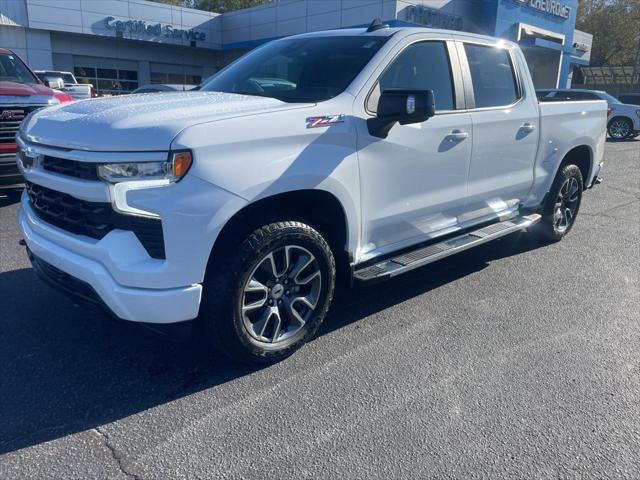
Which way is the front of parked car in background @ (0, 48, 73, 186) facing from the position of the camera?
facing the viewer and to the right of the viewer

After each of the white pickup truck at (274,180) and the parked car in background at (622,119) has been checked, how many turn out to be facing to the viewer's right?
1

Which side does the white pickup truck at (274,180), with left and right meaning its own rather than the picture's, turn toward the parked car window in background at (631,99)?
back

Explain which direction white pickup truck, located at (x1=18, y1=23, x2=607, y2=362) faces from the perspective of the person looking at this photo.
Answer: facing the viewer and to the left of the viewer

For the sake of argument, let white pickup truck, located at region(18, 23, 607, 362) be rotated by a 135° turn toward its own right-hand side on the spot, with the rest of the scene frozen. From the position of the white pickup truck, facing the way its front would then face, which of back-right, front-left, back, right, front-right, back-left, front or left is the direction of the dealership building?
front

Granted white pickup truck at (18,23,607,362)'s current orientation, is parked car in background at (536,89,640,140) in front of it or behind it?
behind

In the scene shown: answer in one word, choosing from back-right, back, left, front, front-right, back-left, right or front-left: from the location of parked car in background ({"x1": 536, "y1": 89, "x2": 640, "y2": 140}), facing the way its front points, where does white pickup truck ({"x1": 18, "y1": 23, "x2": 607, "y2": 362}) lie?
right

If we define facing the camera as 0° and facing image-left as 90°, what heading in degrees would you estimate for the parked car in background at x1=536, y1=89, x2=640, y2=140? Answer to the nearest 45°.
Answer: approximately 270°

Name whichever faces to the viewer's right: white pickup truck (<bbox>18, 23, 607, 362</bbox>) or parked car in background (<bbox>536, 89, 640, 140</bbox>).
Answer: the parked car in background

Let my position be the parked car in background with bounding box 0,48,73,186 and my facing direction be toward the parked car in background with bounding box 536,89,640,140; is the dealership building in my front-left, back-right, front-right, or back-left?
front-left

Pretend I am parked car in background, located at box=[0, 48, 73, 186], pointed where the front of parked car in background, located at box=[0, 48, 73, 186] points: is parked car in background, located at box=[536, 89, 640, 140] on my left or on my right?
on my left
